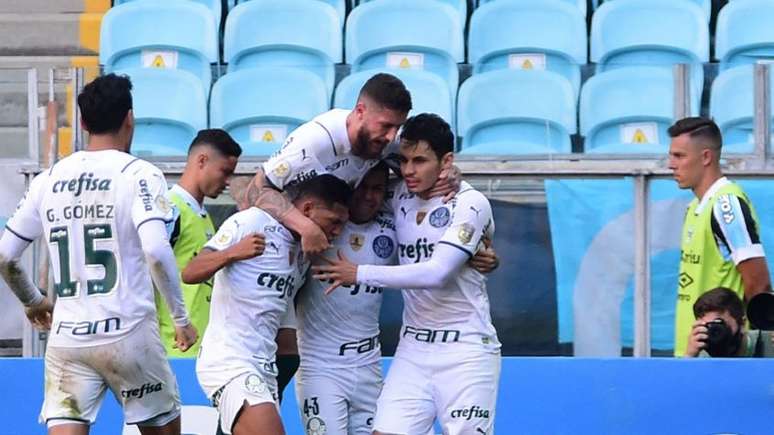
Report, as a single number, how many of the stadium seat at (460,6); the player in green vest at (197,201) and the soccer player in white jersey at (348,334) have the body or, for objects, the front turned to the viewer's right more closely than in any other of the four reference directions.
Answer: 1

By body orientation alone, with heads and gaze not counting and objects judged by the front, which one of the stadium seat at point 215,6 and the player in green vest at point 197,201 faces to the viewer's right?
the player in green vest

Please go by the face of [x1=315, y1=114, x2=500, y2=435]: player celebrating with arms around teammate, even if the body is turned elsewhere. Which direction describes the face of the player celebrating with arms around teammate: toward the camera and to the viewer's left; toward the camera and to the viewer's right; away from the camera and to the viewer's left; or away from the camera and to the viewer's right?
toward the camera and to the viewer's left

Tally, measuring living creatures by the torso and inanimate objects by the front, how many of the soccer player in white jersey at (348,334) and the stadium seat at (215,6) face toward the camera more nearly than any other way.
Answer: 2

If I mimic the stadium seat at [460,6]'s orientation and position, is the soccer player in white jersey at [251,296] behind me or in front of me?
in front

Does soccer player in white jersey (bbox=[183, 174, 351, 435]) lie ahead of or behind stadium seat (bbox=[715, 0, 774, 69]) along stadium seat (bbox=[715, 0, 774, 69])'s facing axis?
ahead

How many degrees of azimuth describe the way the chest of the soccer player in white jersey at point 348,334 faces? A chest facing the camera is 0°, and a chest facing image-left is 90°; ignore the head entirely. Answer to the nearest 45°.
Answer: approximately 0°

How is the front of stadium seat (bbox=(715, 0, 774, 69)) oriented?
toward the camera

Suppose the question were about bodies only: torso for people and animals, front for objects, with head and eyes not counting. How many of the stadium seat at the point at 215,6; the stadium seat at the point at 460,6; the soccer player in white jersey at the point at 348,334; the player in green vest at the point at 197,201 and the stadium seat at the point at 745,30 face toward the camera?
4

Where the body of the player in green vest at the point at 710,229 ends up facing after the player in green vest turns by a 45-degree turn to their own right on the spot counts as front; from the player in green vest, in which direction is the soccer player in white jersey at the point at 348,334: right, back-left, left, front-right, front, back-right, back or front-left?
front-left

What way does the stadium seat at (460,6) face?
toward the camera
